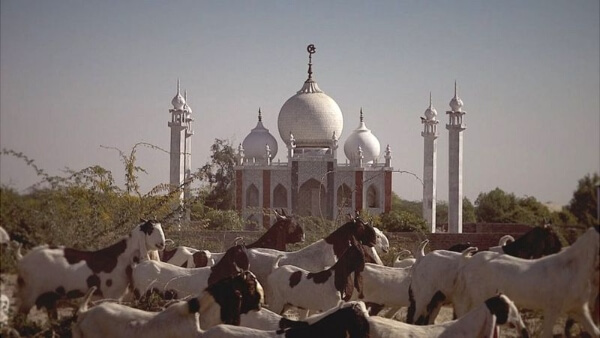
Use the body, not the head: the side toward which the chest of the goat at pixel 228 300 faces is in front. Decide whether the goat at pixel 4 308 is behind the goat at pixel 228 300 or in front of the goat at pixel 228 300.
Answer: behind

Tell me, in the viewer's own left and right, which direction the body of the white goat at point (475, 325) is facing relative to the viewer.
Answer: facing to the right of the viewer

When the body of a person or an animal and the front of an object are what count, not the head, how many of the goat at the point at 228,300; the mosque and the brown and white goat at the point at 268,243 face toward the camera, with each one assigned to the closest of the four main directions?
1

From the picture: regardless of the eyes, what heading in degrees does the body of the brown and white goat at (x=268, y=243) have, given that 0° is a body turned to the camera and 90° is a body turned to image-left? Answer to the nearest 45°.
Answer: approximately 270°

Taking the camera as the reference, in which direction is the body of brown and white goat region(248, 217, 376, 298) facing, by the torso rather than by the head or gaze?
to the viewer's right

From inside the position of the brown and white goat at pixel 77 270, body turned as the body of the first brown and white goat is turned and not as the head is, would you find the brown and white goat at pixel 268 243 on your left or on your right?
on your left

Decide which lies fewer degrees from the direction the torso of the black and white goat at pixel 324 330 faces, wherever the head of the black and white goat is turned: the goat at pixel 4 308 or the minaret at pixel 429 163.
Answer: the minaret

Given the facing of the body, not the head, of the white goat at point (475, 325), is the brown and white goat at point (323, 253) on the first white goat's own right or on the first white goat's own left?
on the first white goat's own left

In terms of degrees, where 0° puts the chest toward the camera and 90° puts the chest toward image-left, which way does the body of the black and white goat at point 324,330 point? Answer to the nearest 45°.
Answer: approximately 270°

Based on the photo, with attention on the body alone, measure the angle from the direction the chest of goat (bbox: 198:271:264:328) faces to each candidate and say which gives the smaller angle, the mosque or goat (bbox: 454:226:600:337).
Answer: the goat

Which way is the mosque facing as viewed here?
toward the camera

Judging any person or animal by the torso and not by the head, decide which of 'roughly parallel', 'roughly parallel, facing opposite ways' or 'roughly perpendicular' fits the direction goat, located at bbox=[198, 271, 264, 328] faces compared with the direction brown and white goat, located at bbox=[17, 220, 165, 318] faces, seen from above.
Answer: roughly parallel

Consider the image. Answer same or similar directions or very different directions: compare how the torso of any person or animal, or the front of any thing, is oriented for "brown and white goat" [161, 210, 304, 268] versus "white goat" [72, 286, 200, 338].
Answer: same or similar directions

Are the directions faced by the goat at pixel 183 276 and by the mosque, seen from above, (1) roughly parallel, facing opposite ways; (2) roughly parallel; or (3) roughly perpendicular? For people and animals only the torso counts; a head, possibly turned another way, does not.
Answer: roughly perpendicular

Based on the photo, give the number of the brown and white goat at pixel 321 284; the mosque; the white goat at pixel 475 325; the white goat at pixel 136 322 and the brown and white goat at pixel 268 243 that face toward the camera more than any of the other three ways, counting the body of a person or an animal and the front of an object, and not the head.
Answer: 1

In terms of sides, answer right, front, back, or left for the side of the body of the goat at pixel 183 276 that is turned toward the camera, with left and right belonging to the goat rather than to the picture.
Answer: right

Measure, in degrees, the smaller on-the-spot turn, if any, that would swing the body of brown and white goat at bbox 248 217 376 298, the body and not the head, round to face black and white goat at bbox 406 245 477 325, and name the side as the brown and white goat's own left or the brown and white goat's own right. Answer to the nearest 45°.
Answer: approximately 45° to the brown and white goat's own right
